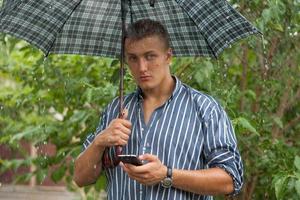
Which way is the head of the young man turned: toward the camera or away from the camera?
toward the camera

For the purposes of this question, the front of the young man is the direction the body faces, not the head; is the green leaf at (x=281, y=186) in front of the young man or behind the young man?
behind

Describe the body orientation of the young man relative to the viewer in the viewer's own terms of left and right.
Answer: facing the viewer and to the left of the viewer

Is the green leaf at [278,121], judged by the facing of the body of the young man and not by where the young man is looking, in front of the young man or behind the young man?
behind
